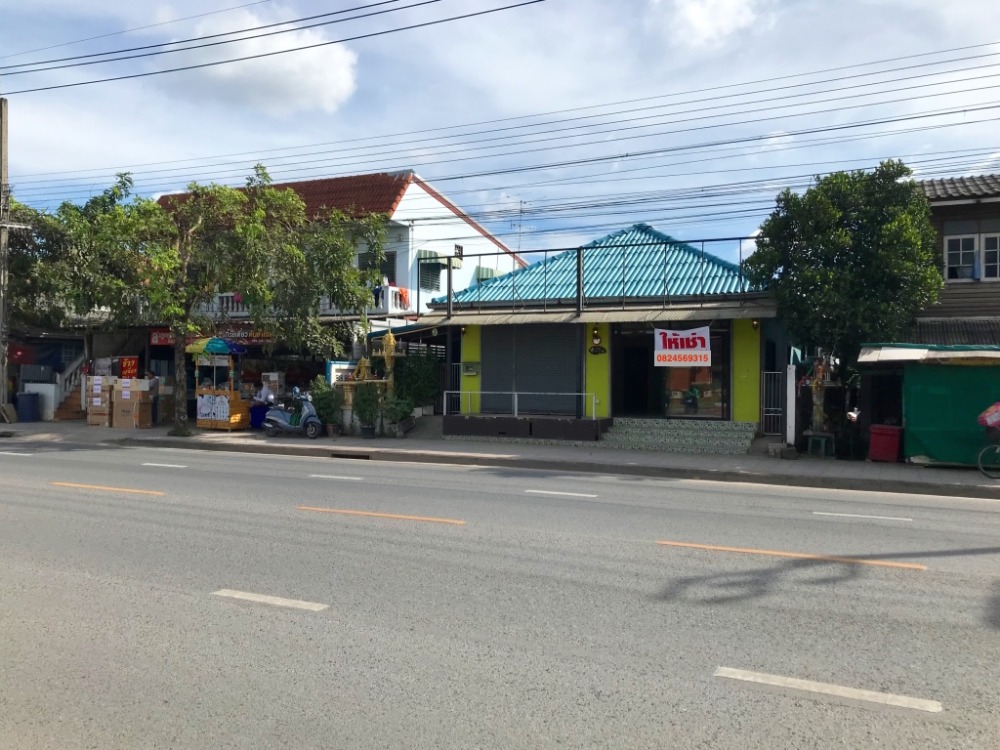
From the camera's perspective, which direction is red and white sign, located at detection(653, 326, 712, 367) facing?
toward the camera

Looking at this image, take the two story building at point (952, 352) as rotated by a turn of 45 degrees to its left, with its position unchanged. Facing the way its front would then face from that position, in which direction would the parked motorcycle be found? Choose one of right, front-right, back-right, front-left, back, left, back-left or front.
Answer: back-right

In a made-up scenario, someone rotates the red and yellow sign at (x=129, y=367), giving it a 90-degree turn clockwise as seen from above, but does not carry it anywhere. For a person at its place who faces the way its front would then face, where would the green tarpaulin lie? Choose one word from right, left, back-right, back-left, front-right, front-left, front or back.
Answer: back-left

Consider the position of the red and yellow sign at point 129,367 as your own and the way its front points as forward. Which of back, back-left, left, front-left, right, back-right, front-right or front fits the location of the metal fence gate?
front-left

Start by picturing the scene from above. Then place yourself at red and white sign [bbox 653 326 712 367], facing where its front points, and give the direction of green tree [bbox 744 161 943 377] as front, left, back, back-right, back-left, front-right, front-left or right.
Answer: front-left

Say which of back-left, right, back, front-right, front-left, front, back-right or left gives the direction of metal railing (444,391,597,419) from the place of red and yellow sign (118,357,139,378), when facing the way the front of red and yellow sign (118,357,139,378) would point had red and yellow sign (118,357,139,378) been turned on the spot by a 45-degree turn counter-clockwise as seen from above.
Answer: front

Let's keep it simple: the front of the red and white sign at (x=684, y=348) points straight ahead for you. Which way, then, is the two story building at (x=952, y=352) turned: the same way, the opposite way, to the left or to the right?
the same way

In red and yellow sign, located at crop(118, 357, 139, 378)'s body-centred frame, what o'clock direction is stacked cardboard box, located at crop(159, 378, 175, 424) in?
The stacked cardboard box is roughly at 10 o'clock from the red and yellow sign.

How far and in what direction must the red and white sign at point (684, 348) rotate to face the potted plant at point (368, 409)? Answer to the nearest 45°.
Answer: approximately 90° to its right

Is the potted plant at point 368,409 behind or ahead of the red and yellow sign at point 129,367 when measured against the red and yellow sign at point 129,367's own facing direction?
ahead

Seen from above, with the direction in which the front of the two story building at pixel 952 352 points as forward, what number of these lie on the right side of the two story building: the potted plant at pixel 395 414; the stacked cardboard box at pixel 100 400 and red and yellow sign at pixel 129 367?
3

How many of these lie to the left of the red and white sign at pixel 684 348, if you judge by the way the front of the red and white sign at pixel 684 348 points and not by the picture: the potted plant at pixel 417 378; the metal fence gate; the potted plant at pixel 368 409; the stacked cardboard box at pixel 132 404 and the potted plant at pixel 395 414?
1

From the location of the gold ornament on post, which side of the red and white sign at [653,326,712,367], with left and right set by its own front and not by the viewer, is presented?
right

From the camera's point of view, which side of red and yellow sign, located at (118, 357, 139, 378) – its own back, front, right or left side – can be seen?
front

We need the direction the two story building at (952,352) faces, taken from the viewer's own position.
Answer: facing the viewer

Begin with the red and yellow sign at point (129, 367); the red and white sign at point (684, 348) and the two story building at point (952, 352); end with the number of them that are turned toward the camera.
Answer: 3

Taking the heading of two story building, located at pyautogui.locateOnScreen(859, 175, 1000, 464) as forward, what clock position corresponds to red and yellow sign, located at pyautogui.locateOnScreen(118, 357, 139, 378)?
The red and yellow sign is roughly at 3 o'clock from the two story building.
